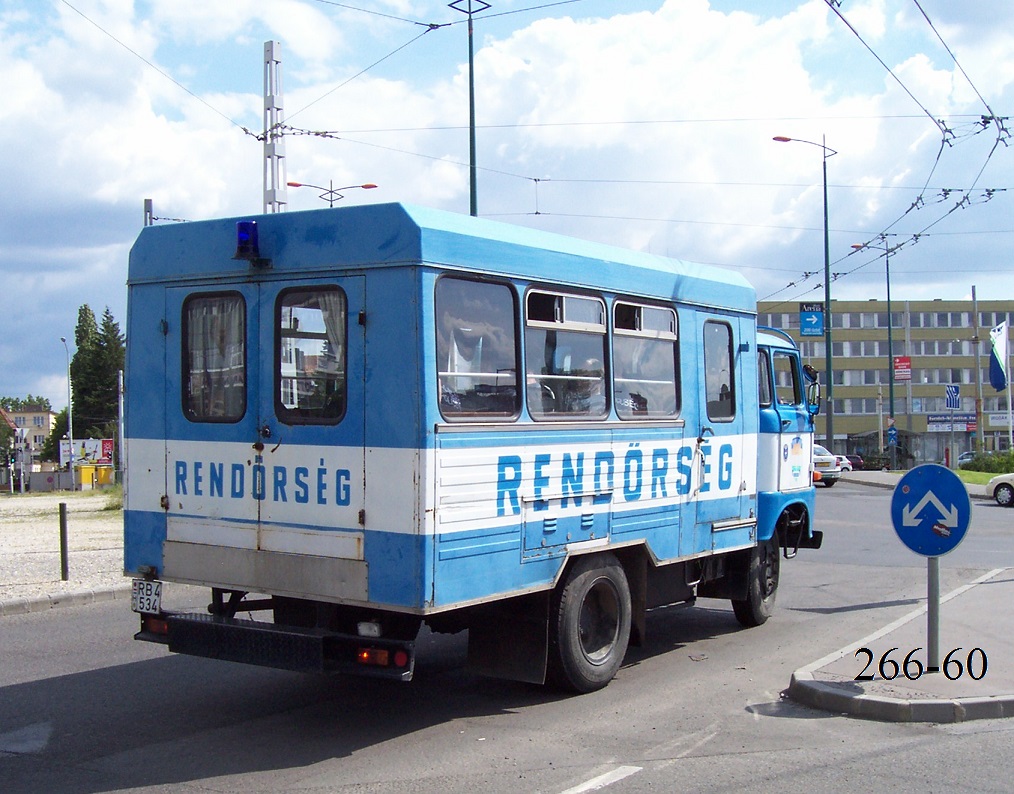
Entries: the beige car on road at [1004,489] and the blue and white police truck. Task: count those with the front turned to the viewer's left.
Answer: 1

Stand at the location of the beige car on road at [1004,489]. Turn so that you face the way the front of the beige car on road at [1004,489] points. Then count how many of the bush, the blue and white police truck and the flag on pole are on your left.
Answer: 1

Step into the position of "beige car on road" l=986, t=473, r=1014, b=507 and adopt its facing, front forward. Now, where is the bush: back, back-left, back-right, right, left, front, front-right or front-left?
right

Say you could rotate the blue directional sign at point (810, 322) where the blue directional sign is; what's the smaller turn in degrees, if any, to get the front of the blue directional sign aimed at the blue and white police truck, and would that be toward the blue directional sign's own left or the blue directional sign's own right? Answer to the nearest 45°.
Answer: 0° — it already faces it

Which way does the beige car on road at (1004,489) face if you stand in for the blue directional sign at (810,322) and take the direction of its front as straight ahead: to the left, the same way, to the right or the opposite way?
to the right

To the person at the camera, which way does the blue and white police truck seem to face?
facing away from the viewer and to the right of the viewer

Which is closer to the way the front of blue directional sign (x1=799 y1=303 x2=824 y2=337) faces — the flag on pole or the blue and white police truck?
the blue and white police truck

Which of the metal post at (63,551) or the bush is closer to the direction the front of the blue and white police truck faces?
the bush

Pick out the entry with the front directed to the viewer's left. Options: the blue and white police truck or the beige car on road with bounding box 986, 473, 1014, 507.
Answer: the beige car on road

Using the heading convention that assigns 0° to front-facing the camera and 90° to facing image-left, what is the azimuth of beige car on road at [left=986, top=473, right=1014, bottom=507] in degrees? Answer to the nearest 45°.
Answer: approximately 90°

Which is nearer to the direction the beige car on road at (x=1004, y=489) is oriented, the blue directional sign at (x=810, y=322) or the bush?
the blue directional sign

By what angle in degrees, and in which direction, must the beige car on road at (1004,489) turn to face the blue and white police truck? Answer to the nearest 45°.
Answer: approximately 90° to its left
